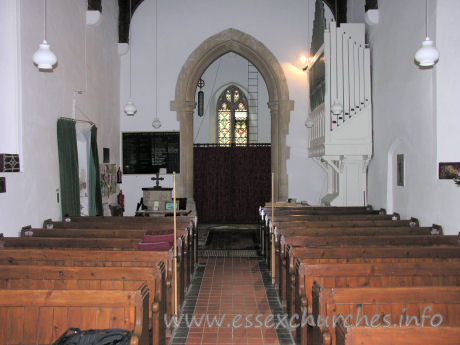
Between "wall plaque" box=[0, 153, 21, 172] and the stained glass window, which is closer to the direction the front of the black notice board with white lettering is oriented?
the wall plaque

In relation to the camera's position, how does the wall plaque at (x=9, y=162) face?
facing the viewer and to the right of the viewer

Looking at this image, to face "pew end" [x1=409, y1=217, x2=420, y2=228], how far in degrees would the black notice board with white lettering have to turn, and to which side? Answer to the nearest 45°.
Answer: approximately 45° to its left

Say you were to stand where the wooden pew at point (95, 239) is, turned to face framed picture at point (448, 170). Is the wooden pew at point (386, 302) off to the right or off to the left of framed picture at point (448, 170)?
right

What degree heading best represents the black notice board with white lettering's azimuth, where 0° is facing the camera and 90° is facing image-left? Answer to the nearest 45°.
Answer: approximately 0°

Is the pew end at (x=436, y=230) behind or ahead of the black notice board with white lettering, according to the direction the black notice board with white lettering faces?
ahead

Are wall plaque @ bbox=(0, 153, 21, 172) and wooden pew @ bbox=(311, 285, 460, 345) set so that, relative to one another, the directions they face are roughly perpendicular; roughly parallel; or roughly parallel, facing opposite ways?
roughly perpendicular
